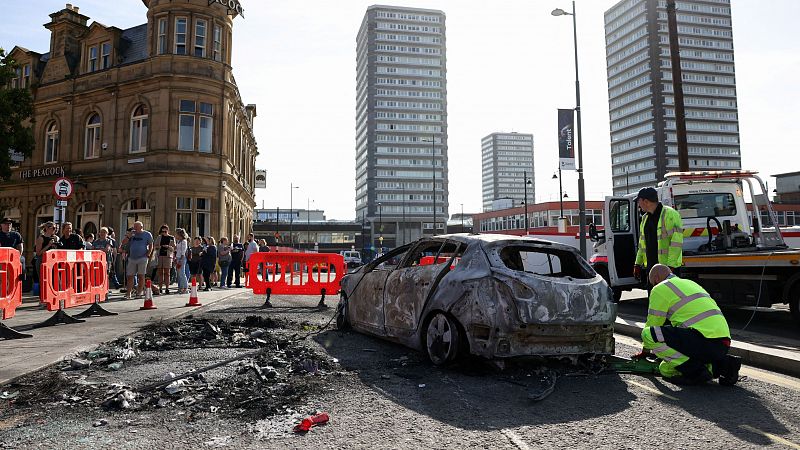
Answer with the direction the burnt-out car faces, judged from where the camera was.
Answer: facing away from the viewer and to the left of the viewer

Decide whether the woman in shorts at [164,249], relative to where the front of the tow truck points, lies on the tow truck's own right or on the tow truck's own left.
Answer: on the tow truck's own left

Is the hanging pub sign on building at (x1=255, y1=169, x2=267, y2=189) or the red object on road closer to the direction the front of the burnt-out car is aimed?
the hanging pub sign on building

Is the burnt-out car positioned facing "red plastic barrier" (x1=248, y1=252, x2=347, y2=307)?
yes

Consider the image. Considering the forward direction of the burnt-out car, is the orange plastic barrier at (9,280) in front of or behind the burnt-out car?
in front

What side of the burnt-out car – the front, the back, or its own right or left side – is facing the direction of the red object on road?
left

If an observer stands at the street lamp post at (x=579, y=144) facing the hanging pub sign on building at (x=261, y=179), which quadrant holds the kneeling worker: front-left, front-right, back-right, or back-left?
back-left

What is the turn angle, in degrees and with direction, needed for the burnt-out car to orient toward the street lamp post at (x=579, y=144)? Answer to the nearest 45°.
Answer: approximately 45° to its right

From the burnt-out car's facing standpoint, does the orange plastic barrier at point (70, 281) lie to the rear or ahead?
ahead

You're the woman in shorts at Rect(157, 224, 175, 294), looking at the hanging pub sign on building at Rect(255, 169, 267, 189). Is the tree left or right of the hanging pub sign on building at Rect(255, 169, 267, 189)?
left
